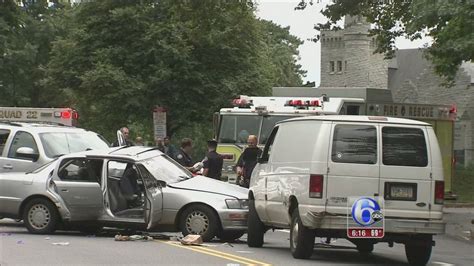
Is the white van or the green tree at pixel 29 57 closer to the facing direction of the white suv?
the white van
